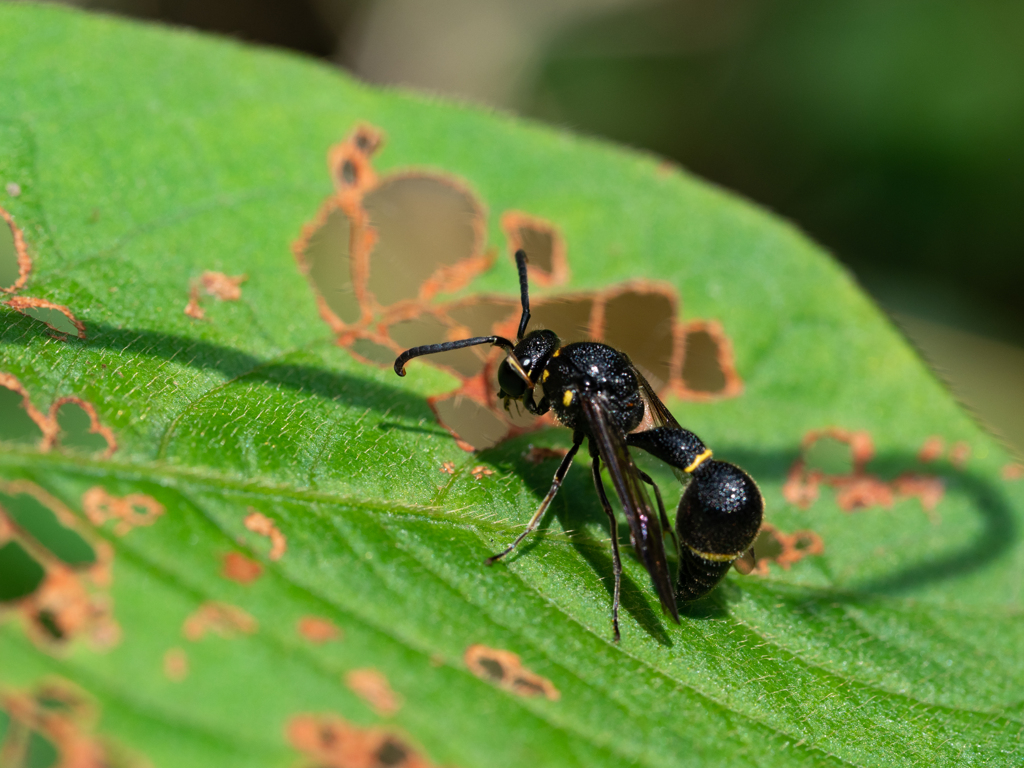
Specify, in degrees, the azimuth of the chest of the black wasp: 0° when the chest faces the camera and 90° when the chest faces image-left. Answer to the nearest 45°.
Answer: approximately 90°
